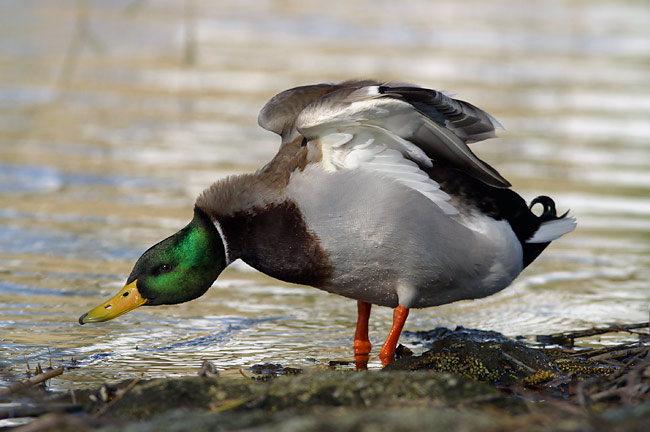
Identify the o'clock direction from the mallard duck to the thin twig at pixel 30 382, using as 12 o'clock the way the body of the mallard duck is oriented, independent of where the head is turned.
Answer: The thin twig is roughly at 11 o'clock from the mallard duck.

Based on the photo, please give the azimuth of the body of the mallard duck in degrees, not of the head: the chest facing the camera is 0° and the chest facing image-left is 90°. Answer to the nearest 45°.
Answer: approximately 90°
